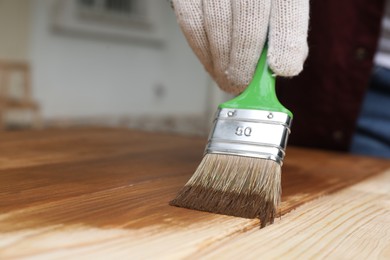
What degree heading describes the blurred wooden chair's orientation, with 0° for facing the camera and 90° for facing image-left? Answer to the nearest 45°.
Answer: approximately 315°
